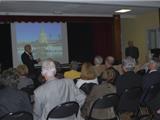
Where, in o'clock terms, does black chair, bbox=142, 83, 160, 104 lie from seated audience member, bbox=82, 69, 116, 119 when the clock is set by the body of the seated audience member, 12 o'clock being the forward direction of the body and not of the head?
The black chair is roughly at 2 o'clock from the seated audience member.

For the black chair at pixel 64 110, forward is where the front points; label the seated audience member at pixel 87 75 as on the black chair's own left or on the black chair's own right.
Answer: on the black chair's own right

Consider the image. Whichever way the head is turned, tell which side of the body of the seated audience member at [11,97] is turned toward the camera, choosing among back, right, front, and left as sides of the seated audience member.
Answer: back

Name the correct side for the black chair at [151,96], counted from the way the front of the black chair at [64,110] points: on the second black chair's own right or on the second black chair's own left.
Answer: on the second black chair's own right

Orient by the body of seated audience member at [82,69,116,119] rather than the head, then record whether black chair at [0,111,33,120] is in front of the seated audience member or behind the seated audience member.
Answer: behind

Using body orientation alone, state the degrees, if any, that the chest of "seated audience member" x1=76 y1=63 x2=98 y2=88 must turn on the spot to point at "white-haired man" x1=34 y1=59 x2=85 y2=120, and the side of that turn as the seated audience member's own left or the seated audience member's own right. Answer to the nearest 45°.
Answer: approximately 180°

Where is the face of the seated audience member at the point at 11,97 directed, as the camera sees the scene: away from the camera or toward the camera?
away from the camera

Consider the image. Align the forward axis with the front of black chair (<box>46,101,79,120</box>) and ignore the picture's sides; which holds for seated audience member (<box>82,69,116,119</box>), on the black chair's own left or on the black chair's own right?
on the black chair's own right

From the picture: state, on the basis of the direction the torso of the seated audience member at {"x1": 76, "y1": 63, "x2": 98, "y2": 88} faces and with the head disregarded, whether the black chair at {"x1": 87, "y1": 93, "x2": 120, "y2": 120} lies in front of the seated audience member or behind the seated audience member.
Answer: behind

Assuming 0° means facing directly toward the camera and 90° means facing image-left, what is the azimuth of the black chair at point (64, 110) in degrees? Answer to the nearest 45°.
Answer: approximately 135°

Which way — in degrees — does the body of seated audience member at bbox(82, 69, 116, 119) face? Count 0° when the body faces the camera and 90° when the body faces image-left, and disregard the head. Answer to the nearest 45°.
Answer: approximately 180°

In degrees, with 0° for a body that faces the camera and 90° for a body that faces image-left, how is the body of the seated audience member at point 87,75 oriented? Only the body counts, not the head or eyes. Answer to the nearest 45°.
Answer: approximately 180°

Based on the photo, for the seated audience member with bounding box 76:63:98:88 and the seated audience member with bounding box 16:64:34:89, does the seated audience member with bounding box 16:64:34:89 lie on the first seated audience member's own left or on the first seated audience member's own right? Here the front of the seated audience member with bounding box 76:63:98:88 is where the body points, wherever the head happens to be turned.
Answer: on the first seated audience member's own left
